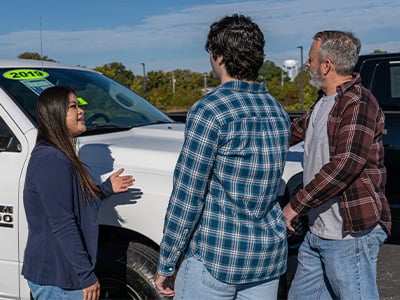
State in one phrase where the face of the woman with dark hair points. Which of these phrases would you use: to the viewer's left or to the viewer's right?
to the viewer's right

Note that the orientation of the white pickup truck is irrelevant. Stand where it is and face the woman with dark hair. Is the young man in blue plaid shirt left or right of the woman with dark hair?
left

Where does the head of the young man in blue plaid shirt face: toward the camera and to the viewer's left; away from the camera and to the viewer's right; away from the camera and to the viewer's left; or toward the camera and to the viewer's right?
away from the camera and to the viewer's left

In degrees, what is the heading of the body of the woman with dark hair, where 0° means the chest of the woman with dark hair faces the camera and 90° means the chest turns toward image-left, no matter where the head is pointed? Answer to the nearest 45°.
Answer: approximately 270°

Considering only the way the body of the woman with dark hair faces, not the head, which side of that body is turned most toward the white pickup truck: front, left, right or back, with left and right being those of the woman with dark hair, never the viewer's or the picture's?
left

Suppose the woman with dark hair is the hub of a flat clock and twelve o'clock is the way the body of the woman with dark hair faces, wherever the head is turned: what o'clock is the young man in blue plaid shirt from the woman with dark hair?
The young man in blue plaid shirt is roughly at 1 o'clock from the woman with dark hair.
